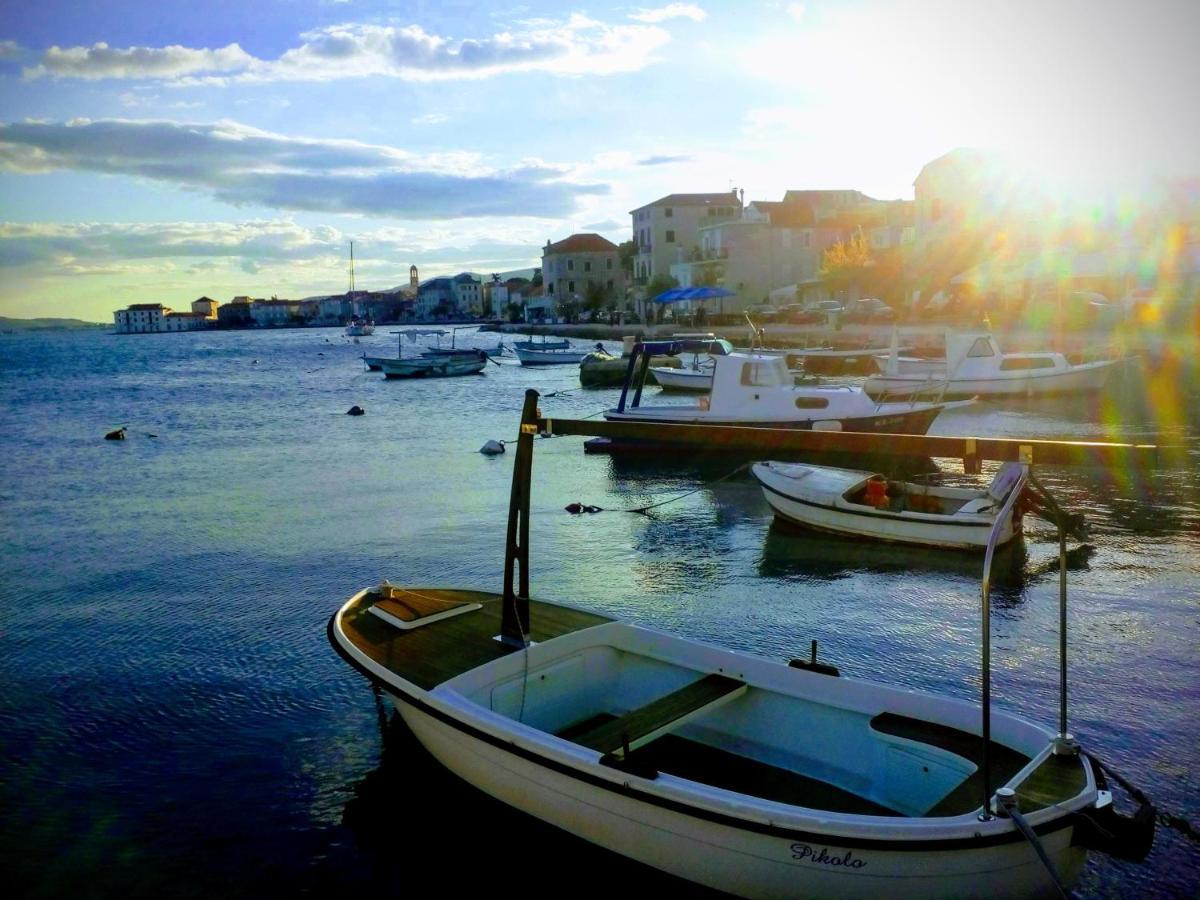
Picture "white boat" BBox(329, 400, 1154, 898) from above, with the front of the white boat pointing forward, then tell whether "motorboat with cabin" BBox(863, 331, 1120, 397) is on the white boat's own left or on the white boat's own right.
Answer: on the white boat's own right

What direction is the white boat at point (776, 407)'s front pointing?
to the viewer's right

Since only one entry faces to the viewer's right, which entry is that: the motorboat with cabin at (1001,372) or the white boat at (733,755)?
the motorboat with cabin

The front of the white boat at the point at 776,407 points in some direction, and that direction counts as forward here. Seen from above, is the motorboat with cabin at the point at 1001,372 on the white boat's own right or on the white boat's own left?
on the white boat's own left

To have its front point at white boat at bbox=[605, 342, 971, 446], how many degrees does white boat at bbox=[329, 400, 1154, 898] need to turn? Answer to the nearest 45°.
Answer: approximately 45° to its right

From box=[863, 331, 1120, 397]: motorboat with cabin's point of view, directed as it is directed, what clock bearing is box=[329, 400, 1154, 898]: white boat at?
The white boat is roughly at 3 o'clock from the motorboat with cabin.

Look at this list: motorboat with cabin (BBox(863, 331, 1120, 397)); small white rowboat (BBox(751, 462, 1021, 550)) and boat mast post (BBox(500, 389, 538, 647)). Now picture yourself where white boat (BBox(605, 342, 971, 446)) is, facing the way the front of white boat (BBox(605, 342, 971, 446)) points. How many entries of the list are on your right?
2

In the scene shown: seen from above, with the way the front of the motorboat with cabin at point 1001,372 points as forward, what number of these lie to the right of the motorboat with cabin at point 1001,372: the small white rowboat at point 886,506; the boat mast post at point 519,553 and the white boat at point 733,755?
3

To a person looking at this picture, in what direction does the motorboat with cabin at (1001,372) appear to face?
facing to the right of the viewer

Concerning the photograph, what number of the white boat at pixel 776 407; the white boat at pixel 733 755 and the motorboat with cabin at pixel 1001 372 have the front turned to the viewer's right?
2

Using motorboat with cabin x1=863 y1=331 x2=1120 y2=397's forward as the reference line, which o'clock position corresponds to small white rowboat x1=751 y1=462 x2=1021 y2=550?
The small white rowboat is roughly at 3 o'clock from the motorboat with cabin.

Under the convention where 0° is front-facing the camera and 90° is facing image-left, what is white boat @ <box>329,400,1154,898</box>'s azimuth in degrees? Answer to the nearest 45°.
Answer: approximately 135°

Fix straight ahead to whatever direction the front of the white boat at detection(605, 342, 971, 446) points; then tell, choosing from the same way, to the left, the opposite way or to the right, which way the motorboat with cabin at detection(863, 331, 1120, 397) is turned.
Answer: the same way
